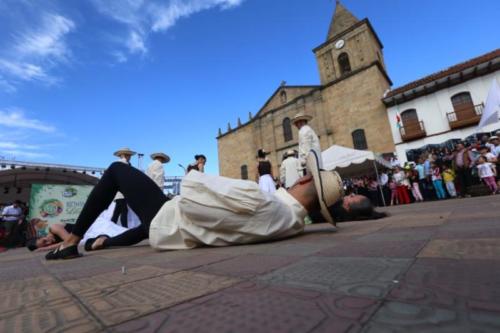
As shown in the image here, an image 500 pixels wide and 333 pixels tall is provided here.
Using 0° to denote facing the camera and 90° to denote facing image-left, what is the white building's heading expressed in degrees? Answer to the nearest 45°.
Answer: approximately 45°

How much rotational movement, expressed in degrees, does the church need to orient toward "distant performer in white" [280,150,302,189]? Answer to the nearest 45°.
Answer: approximately 45° to its left

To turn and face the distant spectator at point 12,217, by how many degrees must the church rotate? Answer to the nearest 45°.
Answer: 0° — it already faces them

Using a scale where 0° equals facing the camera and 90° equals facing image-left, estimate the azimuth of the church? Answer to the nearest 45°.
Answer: approximately 45°

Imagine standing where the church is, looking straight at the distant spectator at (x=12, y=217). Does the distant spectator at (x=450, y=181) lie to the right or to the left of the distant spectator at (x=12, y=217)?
left

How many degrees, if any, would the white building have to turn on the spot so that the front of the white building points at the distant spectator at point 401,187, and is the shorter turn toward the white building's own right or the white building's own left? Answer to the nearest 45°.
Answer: approximately 45° to the white building's own left
